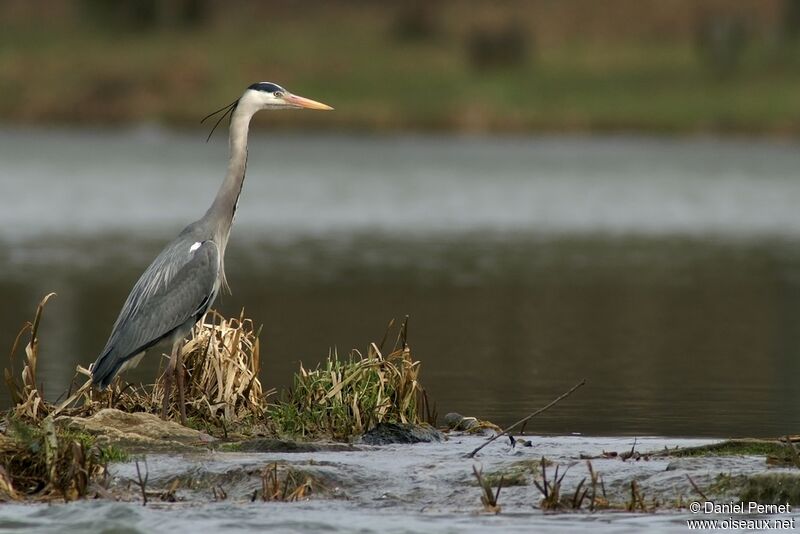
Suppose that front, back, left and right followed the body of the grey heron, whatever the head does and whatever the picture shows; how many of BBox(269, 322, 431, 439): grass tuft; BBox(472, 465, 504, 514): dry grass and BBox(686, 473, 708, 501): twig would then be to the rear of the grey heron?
0

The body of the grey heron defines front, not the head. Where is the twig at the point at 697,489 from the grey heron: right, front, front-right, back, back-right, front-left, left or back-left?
front-right

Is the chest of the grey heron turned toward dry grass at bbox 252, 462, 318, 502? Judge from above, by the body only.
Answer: no

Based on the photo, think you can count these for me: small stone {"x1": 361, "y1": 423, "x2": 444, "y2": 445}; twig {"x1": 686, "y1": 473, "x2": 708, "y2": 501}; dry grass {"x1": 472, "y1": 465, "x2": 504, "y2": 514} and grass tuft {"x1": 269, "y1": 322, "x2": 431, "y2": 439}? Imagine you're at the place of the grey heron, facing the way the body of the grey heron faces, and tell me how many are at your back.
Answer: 0

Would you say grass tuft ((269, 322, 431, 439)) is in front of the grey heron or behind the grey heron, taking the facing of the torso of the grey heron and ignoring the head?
in front

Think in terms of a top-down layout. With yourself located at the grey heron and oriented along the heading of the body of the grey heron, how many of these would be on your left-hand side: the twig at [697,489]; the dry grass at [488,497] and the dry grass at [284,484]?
0

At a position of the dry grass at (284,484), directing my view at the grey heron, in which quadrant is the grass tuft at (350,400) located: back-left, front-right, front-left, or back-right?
front-right

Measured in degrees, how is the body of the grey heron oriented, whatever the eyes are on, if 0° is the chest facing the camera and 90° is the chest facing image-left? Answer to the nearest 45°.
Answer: approximately 270°

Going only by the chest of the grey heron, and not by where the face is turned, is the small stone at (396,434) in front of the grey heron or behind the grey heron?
in front
